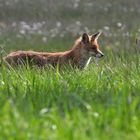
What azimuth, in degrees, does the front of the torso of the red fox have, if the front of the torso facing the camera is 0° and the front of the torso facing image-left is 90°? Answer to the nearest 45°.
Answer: approximately 270°
